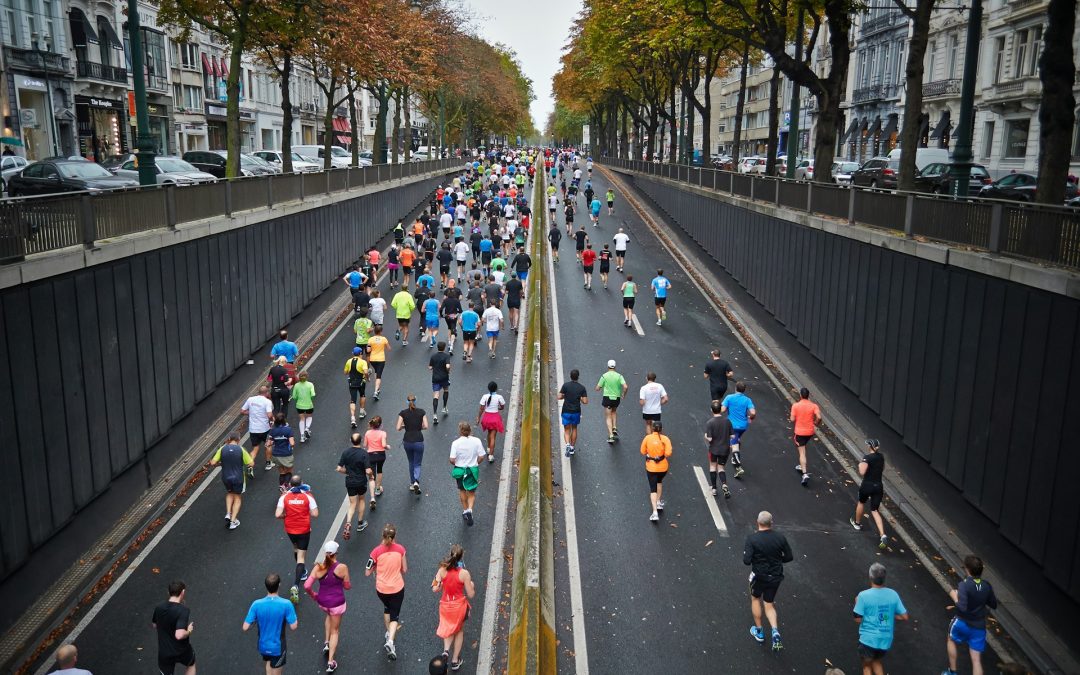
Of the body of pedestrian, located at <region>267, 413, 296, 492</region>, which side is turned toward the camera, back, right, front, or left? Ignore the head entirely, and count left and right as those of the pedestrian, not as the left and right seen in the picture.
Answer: back

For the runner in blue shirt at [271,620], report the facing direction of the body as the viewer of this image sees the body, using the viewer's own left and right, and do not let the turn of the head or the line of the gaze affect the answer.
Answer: facing away from the viewer

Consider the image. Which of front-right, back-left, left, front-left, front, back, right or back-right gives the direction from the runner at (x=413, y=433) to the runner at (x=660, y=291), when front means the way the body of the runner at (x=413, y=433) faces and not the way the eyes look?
front-right

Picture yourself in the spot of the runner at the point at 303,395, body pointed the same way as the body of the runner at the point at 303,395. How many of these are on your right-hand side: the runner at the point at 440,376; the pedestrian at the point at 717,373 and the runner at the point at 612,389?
3

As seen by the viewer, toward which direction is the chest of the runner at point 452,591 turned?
away from the camera

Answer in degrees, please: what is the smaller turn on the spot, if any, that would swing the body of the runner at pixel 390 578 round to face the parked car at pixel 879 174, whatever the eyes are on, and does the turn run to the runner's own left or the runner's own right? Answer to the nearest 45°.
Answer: approximately 45° to the runner's own right

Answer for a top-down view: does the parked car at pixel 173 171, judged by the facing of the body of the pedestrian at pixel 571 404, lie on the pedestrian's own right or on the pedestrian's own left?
on the pedestrian's own left

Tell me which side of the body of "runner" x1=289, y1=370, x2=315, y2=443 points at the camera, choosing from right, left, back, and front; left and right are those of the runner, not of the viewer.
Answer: back

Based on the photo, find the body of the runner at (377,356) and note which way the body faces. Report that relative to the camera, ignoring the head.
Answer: away from the camera

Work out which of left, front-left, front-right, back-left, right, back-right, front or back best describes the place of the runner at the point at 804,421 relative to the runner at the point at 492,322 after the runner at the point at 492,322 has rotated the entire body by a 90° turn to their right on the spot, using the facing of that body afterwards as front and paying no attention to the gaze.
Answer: front-right

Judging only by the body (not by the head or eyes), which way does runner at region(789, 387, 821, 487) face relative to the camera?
away from the camera

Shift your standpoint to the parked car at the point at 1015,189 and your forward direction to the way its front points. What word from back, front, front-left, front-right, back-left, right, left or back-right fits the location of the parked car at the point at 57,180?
front-left

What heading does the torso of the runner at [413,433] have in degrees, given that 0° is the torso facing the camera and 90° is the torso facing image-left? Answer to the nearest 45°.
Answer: approximately 180°

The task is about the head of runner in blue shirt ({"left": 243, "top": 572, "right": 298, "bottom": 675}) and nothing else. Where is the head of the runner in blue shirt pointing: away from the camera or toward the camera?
away from the camera

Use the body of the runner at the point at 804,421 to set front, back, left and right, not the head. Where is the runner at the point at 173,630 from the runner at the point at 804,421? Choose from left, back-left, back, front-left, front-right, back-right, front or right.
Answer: back-left
